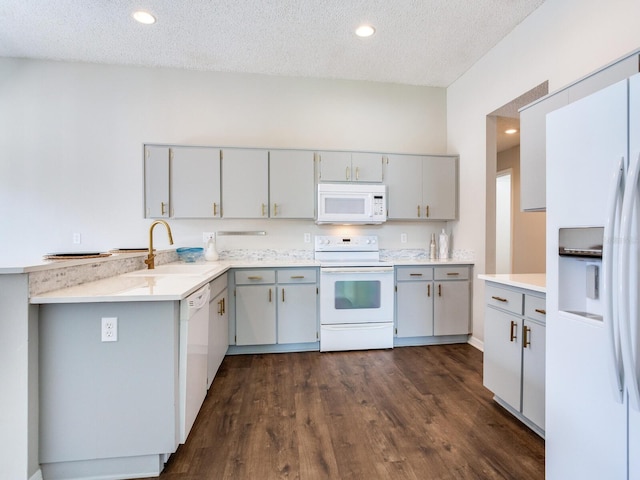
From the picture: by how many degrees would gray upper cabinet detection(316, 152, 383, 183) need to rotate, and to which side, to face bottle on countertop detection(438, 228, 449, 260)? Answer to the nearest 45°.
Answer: approximately 90° to its left

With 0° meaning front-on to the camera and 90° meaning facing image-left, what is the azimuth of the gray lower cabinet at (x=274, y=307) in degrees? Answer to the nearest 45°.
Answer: approximately 0°

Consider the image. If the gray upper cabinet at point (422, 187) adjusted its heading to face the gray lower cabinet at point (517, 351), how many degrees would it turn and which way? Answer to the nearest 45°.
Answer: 0° — it already faces it

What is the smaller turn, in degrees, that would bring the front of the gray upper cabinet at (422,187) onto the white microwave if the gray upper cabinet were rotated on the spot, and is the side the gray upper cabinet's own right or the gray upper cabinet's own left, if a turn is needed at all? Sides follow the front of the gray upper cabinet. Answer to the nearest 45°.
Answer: approximately 45° to the gray upper cabinet's own right

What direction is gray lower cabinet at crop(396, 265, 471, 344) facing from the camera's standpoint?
toward the camera

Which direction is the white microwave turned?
toward the camera

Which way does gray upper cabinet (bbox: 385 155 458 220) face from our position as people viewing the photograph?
facing the viewer

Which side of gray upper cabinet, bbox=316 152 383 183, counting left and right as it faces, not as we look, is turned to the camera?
front

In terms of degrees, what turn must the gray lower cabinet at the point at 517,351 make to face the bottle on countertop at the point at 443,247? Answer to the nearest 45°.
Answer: approximately 90° to its right

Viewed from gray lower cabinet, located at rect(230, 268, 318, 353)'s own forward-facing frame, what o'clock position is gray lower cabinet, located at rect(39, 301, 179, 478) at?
gray lower cabinet, located at rect(39, 301, 179, 478) is roughly at 1 o'clock from gray lower cabinet, located at rect(230, 268, 318, 353).

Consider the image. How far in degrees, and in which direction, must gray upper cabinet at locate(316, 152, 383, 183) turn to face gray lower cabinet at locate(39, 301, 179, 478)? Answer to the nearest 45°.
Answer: approximately 45° to its right

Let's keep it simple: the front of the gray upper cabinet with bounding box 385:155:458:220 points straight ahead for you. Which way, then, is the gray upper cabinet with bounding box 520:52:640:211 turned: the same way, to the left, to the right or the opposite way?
to the right

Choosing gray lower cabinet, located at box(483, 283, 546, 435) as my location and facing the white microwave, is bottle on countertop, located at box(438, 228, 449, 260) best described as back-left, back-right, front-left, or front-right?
front-right

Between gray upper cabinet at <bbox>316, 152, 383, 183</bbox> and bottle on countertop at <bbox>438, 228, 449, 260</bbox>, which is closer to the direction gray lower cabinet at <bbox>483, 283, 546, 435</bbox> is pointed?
the gray upper cabinet

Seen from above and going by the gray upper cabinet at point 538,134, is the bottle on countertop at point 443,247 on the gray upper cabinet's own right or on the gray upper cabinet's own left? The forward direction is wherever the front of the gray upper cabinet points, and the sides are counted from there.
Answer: on the gray upper cabinet's own right
